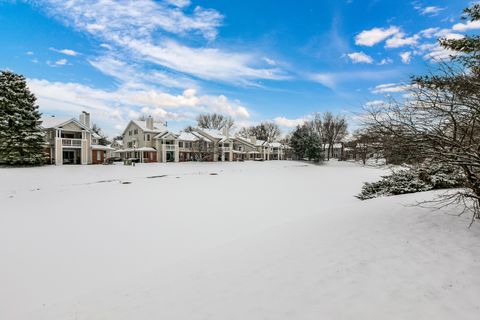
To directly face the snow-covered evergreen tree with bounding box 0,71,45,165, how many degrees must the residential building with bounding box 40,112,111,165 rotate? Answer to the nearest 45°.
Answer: approximately 45° to its right

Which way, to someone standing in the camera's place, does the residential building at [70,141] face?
facing the viewer

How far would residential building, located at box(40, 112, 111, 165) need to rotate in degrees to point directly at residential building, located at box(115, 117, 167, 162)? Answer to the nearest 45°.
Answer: approximately 135° to its left

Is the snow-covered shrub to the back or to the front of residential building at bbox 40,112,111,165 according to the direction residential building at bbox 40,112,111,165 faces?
to the front
